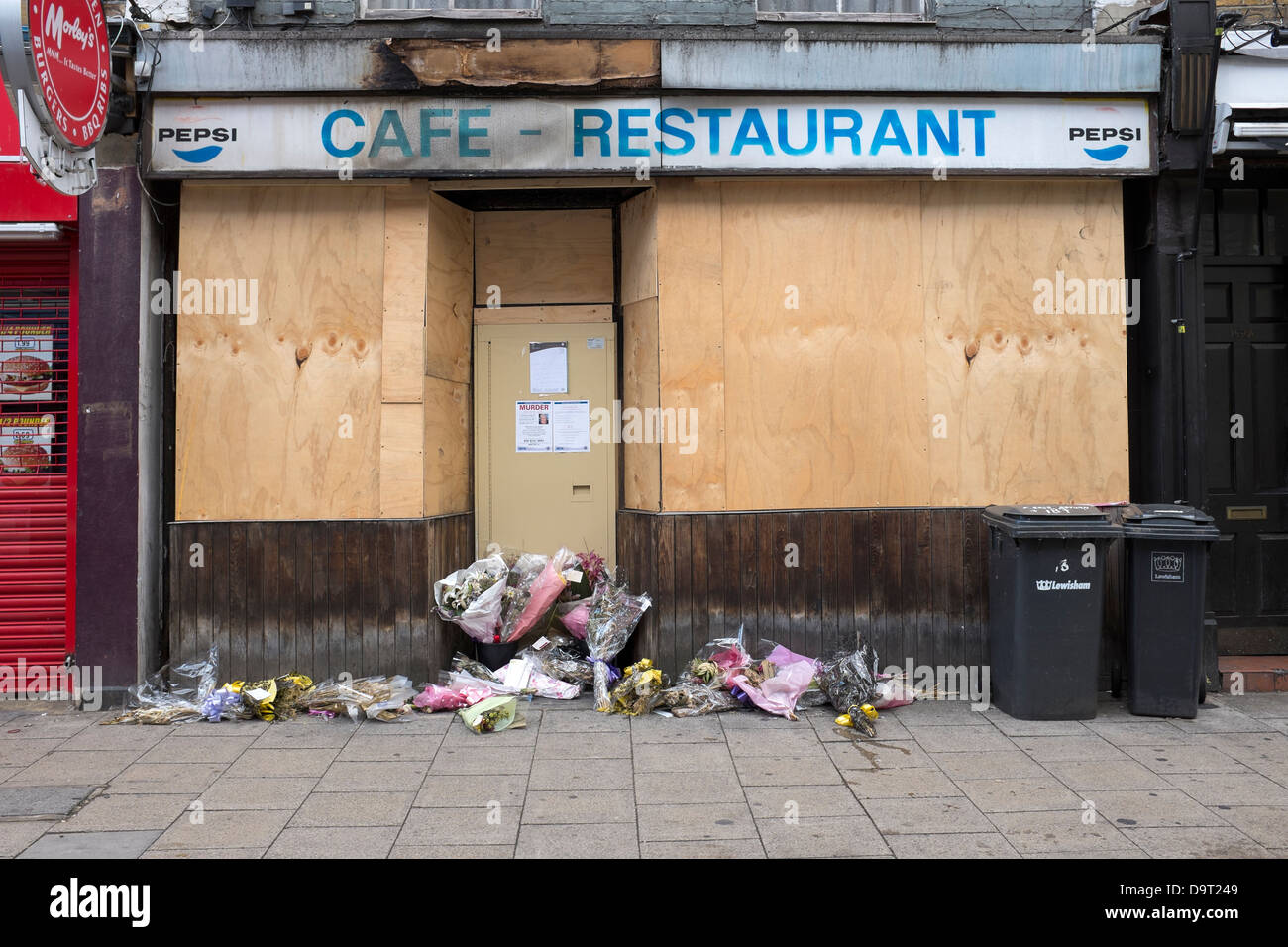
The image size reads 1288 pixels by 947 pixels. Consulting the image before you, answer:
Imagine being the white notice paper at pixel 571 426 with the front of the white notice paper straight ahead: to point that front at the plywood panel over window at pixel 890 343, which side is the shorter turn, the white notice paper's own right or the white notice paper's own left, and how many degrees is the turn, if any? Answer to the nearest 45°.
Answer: approximately 45° to the white notice paper's own left

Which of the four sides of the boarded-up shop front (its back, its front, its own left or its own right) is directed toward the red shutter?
right

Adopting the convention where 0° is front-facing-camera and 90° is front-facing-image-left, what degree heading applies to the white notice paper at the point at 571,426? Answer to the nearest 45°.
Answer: approximately 0°

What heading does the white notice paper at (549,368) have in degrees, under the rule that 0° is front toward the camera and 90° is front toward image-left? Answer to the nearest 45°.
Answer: approximately 0°

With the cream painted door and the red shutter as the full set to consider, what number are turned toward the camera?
2
